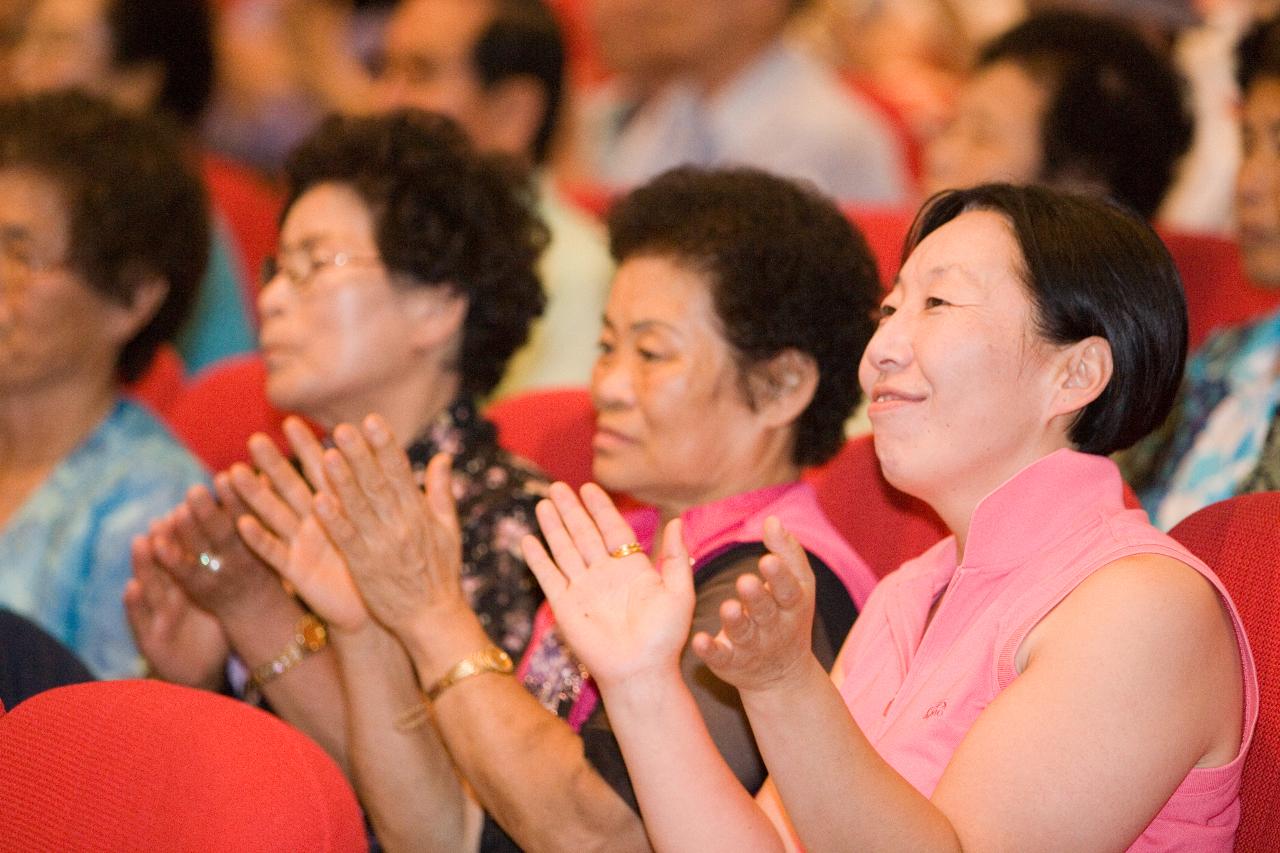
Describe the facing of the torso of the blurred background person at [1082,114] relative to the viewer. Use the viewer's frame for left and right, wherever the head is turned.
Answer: facing to the left of the viewer

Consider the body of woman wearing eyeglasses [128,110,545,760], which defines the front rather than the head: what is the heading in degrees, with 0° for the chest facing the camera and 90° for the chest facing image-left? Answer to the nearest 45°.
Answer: approximately 90°

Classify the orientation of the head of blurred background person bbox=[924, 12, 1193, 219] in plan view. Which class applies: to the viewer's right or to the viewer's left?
to the viewer's left

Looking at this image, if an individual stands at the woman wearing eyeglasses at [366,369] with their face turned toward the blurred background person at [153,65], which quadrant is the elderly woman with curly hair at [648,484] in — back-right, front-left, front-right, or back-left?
back-right
